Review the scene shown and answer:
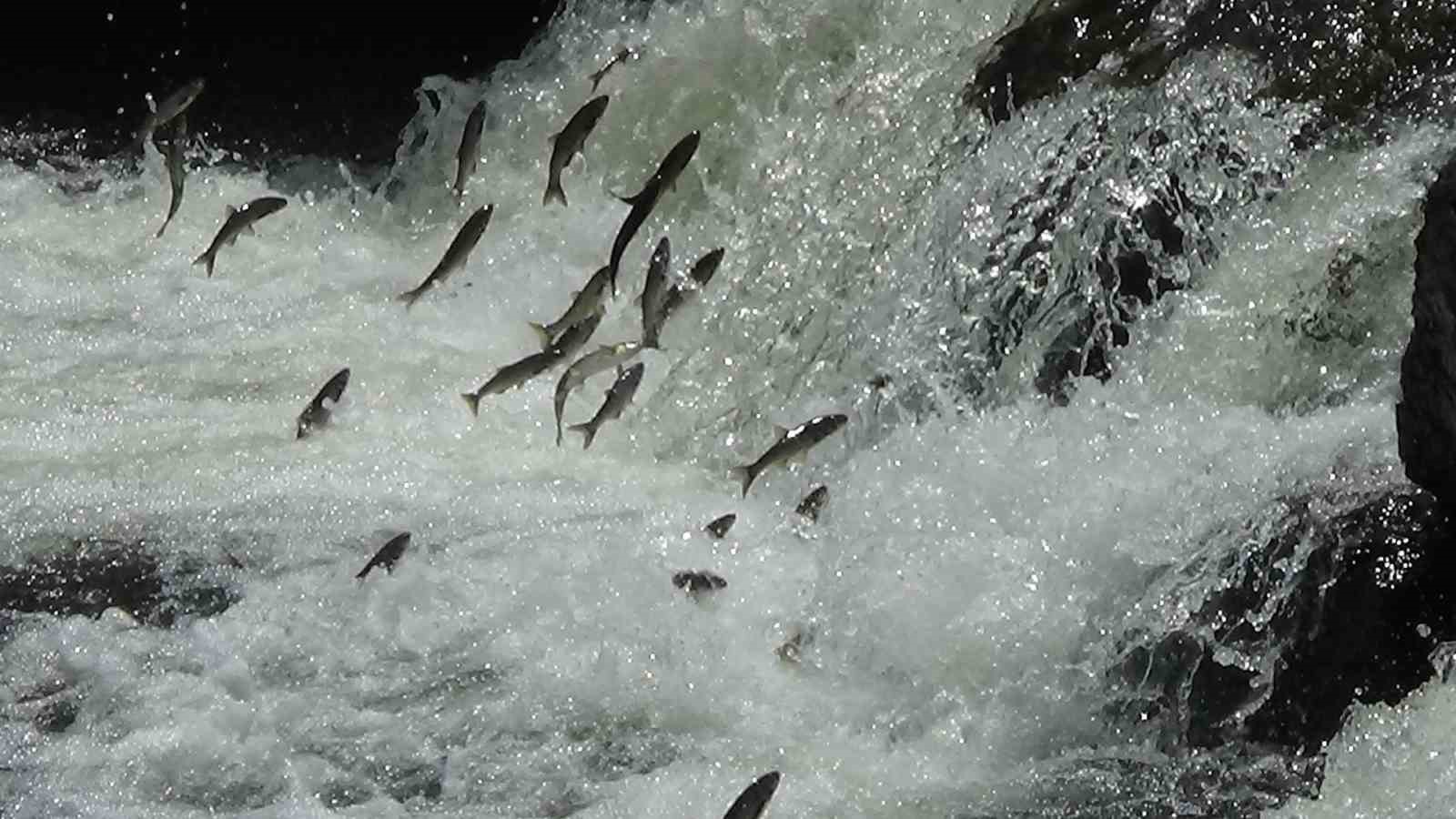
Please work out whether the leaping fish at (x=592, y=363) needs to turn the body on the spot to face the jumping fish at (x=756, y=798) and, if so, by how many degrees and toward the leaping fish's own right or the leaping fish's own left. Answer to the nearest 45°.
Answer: approximately 90° to the leaping fish's own right

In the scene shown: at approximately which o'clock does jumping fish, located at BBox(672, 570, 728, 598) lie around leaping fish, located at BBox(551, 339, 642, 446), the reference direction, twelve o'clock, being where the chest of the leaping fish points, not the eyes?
The jumping fish is roughly at 3 o'clock from the leaping fish.

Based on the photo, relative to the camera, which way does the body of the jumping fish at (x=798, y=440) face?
to the viewer's right

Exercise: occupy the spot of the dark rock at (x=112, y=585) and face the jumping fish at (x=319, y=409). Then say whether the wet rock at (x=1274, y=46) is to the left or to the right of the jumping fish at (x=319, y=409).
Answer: right

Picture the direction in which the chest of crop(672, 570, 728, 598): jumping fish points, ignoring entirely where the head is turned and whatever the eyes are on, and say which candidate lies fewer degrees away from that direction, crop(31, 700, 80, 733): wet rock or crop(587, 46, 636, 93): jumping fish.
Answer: the jumping fish

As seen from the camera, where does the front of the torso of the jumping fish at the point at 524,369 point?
to the viewer's right

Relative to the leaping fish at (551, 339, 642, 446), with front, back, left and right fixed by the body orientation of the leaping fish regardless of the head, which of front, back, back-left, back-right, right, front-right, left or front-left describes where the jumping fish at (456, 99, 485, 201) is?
left

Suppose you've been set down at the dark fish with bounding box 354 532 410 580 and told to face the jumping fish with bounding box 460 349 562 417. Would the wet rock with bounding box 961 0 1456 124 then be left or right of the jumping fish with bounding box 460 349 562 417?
right

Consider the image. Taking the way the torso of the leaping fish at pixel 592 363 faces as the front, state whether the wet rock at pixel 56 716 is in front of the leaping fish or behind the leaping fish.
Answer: behind

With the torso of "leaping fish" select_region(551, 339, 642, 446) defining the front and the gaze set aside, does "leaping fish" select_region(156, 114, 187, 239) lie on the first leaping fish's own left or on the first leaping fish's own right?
on the first leaping fish's own left
